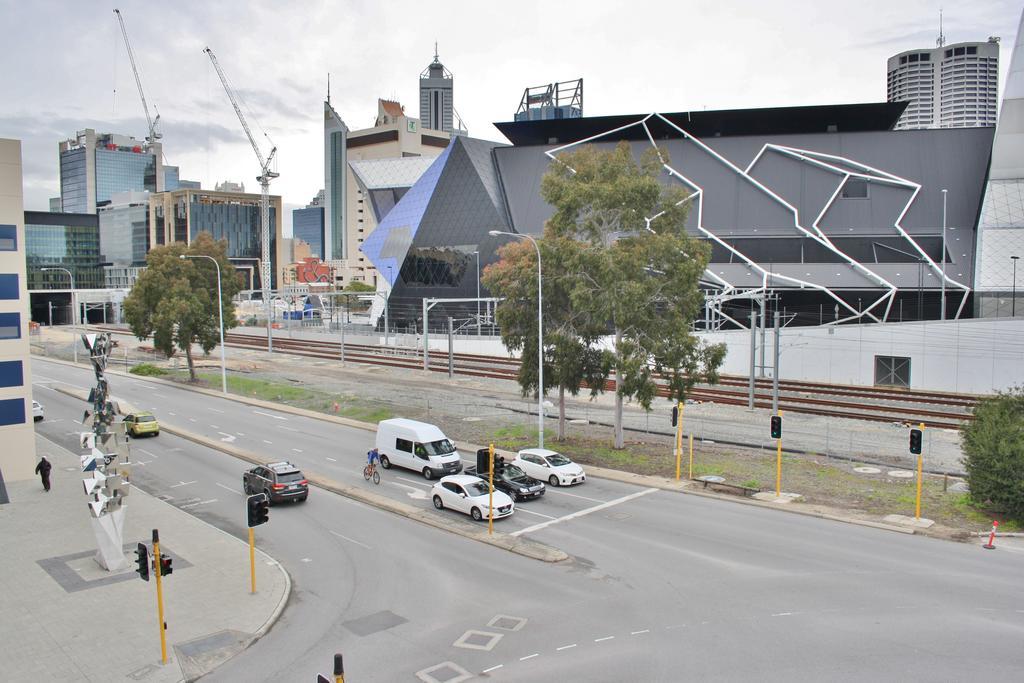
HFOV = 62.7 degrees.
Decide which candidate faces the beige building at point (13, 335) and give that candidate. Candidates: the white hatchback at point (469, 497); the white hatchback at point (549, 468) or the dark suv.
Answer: the dark suv

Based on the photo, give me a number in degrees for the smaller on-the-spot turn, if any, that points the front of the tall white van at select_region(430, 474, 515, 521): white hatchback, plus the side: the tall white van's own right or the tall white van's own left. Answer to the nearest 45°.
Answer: approximately 45° to the tall white van's own right

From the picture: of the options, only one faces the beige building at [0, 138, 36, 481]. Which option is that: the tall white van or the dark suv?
the dark suv

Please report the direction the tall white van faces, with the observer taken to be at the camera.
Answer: facing the viewer and to the right of the viewer

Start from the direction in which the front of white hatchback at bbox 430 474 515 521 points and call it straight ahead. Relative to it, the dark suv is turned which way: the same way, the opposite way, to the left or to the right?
the opposite way

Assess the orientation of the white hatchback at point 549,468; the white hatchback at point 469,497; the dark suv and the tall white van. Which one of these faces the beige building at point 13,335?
the dark suv

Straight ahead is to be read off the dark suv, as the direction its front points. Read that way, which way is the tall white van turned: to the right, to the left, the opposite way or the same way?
the opposite way

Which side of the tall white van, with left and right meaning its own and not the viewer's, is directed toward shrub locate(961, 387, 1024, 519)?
front

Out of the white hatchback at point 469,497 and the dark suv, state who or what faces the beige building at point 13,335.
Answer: the dark suv

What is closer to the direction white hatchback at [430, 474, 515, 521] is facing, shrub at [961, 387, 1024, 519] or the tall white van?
the shrub

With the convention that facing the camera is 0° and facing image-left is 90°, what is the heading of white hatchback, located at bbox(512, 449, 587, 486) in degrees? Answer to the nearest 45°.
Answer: approximately 315°

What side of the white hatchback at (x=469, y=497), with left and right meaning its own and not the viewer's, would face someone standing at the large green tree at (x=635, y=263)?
left

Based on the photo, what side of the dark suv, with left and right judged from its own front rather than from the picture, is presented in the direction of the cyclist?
right

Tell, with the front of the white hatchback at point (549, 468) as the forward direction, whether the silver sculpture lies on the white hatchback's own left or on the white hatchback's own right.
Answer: on the white hatchback's own right

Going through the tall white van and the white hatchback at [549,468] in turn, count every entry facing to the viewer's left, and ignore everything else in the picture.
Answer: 0
